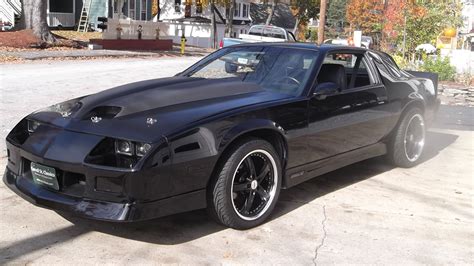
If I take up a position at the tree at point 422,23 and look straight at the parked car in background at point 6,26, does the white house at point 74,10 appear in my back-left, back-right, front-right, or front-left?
front-right

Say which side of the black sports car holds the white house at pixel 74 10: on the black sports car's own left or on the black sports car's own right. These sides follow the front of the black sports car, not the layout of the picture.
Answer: on the black sports car's own right

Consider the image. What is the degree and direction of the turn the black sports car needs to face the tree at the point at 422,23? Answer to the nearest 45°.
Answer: approximately 180°

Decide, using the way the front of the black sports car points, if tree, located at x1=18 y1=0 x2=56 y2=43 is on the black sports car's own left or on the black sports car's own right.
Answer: on the black sports car's own right

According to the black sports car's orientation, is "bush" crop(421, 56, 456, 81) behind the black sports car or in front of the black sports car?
behind

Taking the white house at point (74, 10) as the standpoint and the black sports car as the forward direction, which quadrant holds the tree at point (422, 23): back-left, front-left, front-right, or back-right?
front-left

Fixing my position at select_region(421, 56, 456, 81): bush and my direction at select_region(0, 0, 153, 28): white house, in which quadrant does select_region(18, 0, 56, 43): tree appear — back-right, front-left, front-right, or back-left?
front-left

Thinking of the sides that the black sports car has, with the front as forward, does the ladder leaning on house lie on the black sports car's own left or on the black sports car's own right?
on the black sports car's own right

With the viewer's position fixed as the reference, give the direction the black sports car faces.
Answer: facing the viewer and to the left of the viewer
